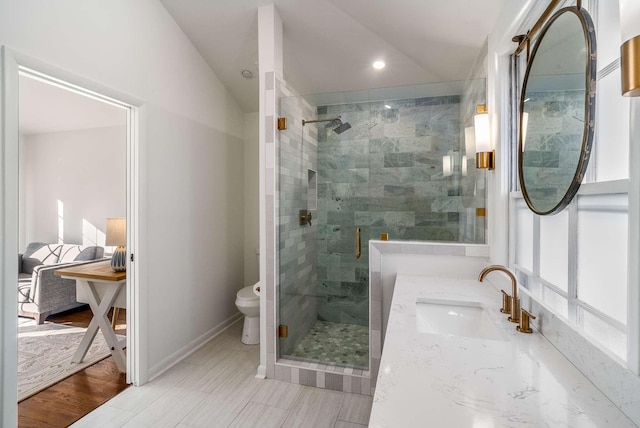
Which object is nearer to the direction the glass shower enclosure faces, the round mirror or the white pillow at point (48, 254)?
the round mirror

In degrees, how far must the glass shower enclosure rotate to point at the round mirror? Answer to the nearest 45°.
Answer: approximately 45° to its left

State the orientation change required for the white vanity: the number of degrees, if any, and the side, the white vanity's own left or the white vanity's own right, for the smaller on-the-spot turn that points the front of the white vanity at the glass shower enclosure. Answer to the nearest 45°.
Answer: approximately 45° to the white vanity's own right

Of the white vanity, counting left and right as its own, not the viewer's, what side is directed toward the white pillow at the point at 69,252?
front

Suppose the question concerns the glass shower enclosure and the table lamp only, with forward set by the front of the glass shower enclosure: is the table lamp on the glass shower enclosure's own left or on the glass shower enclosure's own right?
on the glass shower enclosure's own right

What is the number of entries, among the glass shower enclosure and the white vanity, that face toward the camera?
1

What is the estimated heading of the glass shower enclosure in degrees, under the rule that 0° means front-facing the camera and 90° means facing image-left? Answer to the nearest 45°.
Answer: approximately 0°

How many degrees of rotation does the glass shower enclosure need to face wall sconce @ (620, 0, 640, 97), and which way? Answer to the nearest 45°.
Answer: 0° — it already faces it

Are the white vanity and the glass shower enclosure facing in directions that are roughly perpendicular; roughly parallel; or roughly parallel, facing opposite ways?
roughly perpendicular

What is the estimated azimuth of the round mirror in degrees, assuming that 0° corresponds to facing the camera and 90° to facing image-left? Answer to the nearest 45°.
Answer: approximately 45°

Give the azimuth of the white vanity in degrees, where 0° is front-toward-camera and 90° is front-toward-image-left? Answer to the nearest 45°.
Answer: approximately 90°

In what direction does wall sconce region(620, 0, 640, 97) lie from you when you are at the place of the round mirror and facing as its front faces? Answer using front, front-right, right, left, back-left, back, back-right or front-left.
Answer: front-left

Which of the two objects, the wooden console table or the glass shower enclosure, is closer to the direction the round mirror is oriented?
the wooden console table

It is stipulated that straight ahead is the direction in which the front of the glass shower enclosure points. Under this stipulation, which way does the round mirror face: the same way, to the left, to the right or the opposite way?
to the right

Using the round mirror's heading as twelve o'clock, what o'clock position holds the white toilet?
The white toilet is roughly at 2 o'clock from the round mirror.
